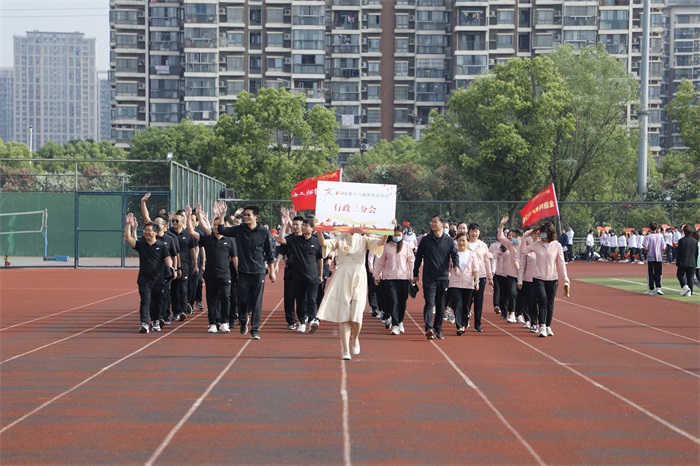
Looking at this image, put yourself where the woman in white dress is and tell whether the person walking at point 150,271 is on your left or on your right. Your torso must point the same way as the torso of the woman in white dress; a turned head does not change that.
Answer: on your right

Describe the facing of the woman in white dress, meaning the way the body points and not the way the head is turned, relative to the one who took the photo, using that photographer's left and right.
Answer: facing the viewer

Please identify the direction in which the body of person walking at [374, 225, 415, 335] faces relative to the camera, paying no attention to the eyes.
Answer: toward the camera

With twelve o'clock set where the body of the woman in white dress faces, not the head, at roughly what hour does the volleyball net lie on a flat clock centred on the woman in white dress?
The volleyball net is roughly at 5 o'clock from the woman in white dress.
